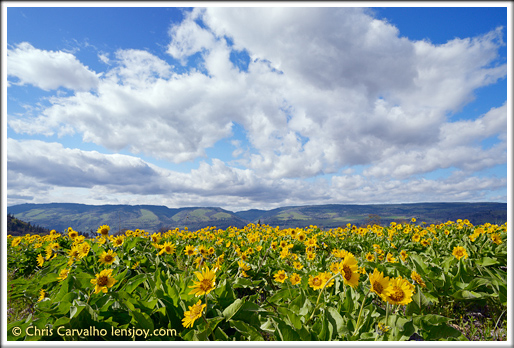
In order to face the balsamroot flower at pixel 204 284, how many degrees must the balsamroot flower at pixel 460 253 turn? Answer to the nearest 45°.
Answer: approximately 45° to its right

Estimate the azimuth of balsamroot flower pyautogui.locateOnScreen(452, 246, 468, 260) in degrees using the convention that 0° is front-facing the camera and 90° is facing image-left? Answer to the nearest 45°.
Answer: approximately 0°

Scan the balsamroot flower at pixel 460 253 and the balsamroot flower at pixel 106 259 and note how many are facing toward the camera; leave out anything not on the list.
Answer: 2

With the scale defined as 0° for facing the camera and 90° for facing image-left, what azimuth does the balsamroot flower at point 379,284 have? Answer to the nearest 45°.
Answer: approximately 45°

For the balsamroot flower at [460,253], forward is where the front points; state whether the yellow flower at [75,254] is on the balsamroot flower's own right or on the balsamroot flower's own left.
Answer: on the balsamroot flower's own right

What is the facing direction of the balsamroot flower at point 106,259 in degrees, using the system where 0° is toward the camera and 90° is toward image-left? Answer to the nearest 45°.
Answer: approximately 0°

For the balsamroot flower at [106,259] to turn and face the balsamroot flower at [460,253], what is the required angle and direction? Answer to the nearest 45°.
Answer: approximately 45° to its left

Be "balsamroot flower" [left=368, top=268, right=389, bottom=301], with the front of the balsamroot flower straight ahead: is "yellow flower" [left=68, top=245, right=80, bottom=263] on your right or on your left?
on your right

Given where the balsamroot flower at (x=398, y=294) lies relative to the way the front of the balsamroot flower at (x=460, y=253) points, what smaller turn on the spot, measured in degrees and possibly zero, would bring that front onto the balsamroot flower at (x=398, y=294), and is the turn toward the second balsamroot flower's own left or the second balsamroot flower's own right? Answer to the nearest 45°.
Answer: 0° — it already faces it

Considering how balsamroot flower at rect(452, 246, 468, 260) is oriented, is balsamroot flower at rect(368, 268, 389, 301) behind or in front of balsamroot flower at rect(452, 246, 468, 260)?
in front

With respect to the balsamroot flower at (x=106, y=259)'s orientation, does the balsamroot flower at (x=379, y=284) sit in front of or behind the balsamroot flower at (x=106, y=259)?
in front

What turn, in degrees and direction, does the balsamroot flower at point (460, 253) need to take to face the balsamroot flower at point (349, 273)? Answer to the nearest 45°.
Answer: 0° — it already faces it
